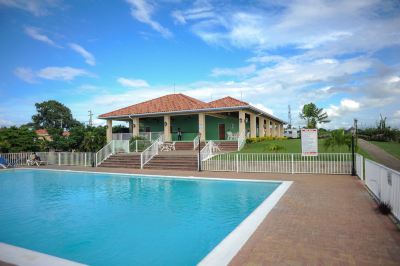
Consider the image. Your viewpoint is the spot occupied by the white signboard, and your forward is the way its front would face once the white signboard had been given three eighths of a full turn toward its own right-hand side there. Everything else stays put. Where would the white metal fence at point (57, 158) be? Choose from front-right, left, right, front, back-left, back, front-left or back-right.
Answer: front-left

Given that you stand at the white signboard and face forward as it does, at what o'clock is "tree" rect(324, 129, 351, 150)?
The tree is roughly at 7 o'clock from the white signboard.

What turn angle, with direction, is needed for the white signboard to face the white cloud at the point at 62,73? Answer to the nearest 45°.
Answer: approximately 90° to its right

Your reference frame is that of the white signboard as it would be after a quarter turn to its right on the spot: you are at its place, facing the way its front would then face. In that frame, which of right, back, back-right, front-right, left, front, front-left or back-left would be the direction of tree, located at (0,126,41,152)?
front

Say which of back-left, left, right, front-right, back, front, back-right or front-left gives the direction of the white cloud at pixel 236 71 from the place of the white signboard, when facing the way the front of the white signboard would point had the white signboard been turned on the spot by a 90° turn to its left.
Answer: back-left

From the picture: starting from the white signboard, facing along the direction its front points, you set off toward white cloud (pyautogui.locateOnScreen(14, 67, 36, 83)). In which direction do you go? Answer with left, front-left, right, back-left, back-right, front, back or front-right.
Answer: right

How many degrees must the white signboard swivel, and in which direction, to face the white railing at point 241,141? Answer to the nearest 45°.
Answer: approximately 135° to its right

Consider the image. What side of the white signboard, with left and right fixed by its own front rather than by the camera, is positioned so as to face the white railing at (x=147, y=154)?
right

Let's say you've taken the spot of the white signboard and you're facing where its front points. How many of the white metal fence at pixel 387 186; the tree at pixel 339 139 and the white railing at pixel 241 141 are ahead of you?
1

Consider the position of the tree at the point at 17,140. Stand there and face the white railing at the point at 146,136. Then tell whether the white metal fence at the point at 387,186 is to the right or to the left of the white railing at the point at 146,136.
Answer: right

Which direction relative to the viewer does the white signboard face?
toward the camera
